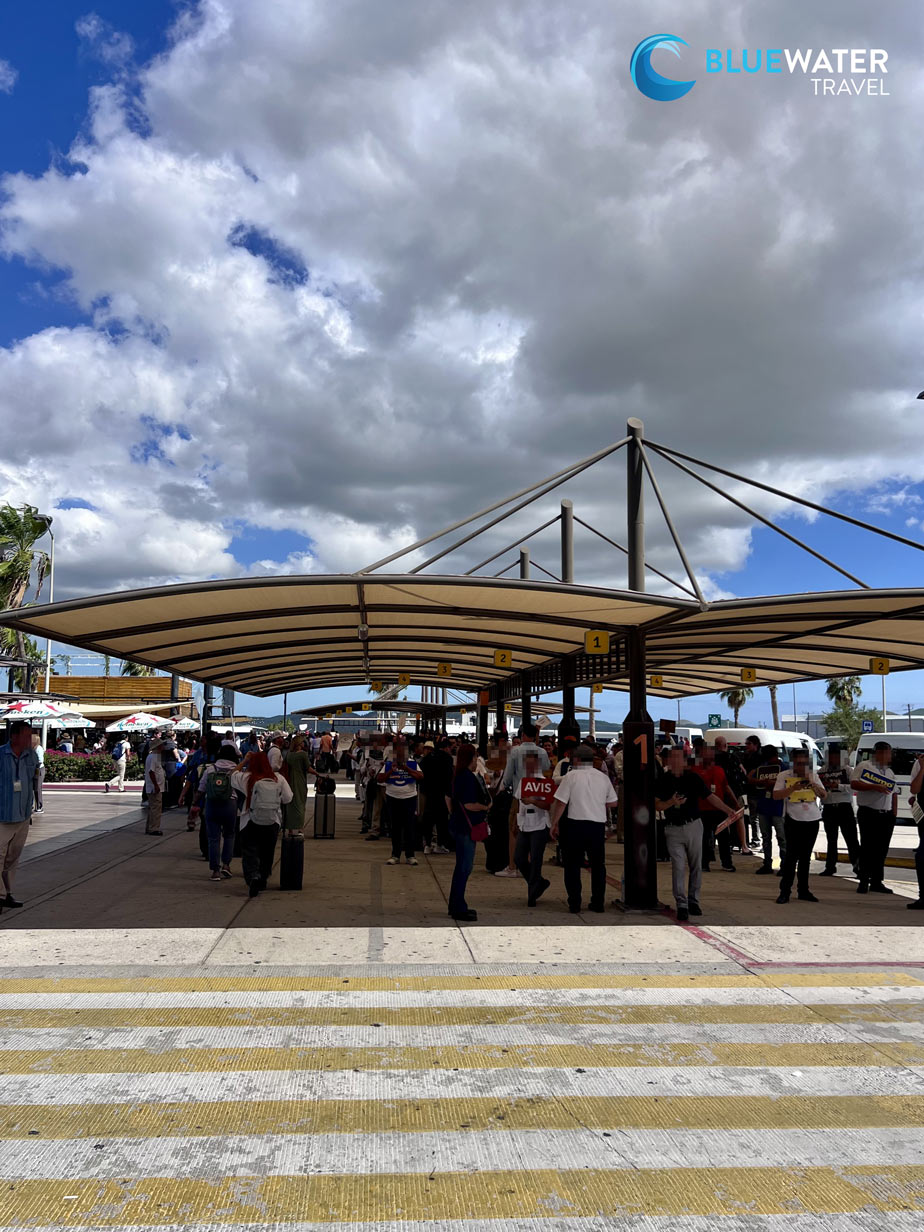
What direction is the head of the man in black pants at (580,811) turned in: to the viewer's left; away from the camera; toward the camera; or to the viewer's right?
away from the camera

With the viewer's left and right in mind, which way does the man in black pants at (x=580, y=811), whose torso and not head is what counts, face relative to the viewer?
facing away from the viewer

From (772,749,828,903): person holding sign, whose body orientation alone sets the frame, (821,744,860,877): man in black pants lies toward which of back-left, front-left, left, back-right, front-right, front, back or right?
back

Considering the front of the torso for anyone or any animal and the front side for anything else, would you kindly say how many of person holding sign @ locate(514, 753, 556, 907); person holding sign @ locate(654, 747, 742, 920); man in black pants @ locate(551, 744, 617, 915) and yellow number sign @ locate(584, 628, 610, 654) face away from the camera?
1

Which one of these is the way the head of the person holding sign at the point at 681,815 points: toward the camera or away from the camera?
toward the camera

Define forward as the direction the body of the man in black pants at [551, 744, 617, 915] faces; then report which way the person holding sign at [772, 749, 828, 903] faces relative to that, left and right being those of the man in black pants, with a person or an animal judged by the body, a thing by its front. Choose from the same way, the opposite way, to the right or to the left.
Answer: the opposite way

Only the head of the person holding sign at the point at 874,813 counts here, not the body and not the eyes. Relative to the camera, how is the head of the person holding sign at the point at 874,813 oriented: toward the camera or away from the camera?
toward the camera

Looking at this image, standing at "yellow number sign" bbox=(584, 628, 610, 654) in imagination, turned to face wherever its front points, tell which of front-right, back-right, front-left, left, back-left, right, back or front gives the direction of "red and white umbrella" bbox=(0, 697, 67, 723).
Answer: back-right

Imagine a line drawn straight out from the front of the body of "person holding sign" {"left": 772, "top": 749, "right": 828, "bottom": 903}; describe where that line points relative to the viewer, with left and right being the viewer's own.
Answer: facing the viewer

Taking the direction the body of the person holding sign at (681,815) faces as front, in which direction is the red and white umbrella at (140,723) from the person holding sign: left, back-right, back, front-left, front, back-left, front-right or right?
back-right

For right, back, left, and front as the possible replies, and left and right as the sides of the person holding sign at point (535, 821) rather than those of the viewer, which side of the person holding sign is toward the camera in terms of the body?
front

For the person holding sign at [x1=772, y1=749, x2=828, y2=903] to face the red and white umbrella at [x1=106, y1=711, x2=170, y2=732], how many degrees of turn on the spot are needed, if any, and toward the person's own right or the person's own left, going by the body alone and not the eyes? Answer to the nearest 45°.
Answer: approximately 135° to the person's own right

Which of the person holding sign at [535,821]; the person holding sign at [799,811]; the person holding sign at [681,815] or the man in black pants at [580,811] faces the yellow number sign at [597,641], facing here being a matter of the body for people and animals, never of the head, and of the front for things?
the man in black pants

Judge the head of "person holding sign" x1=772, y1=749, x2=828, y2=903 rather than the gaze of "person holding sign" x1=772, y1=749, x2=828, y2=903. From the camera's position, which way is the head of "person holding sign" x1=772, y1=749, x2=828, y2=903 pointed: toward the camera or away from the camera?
toward the camera

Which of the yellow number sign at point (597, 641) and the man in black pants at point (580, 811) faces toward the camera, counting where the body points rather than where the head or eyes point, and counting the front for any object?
the yellow number sign

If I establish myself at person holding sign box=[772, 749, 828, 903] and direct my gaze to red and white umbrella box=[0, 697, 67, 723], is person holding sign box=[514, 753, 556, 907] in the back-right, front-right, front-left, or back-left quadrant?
front-left
